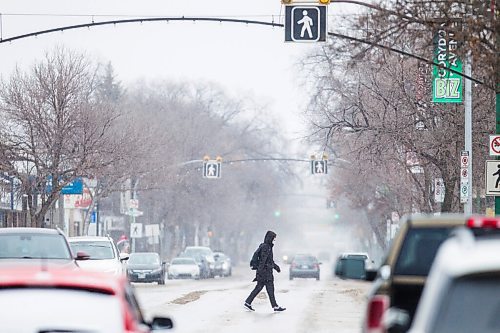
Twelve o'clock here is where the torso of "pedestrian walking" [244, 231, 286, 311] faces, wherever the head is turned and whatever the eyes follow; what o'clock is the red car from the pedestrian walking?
The red car is roughly at 3 o'clock from the pedestrian walking.

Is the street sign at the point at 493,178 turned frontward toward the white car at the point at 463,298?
yes

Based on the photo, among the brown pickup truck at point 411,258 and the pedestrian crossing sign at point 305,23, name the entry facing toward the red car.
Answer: the pedestrian crossing sign

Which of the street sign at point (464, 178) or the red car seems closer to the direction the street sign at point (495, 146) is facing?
the red car

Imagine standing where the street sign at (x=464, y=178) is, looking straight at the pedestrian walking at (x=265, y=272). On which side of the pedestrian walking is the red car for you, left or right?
left

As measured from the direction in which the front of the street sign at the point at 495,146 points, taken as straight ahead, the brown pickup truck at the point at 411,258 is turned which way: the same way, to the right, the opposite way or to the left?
the opposite way

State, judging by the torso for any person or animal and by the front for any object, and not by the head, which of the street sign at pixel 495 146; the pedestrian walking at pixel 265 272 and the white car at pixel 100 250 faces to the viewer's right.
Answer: the pedestrian walking

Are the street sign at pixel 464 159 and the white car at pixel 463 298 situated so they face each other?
yes

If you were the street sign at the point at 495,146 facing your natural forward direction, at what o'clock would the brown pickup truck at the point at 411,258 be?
The brown pickup truck is roughly at 12 o'clock from the street sign.

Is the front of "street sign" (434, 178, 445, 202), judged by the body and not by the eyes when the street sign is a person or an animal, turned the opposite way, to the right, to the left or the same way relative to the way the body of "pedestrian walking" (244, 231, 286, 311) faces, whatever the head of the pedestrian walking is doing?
to the right
